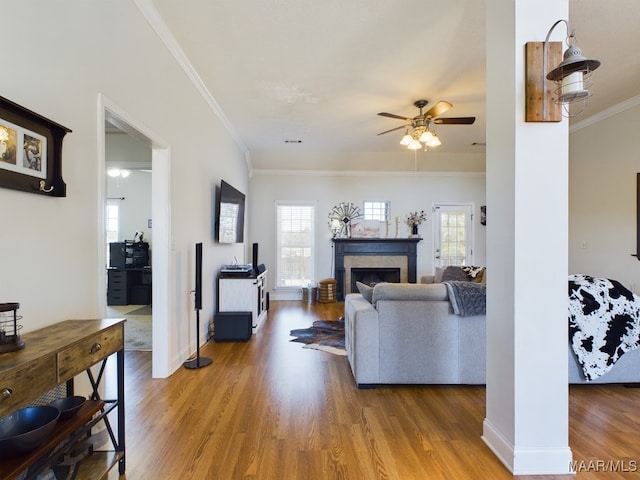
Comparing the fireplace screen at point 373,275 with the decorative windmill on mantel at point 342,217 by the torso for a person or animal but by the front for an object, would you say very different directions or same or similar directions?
same or similar directions

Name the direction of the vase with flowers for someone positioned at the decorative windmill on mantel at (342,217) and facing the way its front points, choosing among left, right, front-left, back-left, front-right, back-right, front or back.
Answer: left

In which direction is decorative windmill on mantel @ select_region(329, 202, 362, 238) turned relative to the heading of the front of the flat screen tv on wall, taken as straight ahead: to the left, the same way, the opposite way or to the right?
to the right

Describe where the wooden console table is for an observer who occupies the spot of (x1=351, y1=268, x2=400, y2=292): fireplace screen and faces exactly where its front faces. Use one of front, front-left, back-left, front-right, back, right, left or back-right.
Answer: front

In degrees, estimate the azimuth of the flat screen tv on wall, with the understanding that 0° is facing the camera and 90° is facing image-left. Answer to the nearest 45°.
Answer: approximately 270°

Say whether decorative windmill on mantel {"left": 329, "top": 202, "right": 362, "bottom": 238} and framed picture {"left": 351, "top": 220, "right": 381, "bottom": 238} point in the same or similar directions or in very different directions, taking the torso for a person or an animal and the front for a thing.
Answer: same or similar directions

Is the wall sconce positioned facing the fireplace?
no

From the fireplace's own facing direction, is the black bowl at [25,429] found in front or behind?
in front

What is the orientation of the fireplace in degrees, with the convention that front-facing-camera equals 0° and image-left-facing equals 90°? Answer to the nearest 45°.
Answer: approximately 0°

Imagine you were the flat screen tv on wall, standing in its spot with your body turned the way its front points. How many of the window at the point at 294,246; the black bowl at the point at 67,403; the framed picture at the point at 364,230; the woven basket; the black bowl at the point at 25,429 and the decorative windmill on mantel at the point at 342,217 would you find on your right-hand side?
2

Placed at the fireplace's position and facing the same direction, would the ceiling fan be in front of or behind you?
in front

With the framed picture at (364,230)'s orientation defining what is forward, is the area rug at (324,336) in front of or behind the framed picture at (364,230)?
in front

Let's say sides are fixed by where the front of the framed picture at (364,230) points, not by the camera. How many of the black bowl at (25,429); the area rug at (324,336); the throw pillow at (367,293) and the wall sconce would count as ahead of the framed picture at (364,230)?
4

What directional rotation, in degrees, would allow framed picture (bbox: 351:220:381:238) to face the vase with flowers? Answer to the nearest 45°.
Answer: approximately 90° to its left

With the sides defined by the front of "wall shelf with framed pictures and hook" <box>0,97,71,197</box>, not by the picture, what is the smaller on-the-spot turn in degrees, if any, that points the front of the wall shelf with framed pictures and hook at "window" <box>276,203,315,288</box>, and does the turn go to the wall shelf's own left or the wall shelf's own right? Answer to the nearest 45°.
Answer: approximately 90° to the wall shelf's own left

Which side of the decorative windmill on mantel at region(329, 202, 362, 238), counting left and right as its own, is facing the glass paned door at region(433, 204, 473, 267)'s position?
left

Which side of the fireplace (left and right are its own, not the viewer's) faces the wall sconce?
front

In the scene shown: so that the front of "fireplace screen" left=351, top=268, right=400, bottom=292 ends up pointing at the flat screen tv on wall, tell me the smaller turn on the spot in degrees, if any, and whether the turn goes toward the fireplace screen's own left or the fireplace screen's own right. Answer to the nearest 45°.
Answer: approximately 45° to the fireplace screen's own right

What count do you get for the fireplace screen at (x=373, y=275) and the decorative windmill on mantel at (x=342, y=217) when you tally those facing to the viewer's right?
0

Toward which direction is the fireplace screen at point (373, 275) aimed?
toward the camera

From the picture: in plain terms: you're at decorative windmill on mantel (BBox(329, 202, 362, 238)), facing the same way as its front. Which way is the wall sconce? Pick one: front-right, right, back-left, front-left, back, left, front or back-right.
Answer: front

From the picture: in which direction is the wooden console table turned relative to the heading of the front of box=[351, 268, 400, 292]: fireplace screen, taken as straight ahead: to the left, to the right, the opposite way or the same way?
to the left

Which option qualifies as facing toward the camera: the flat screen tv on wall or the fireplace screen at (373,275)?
the fireplace screen

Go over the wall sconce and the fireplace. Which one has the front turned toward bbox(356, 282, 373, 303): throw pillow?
the fireplace
